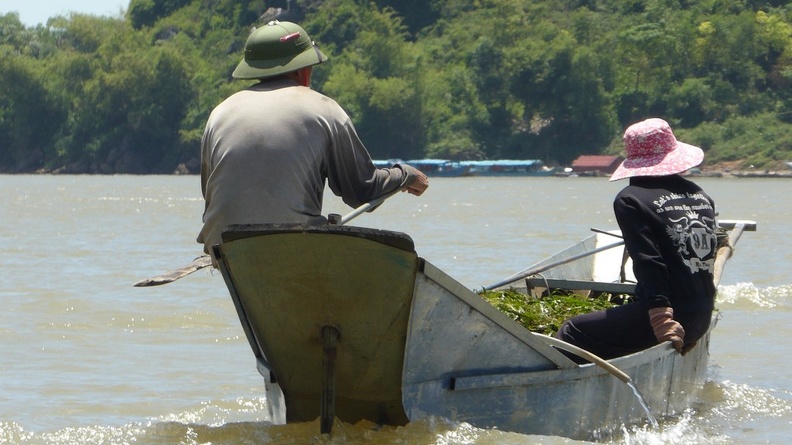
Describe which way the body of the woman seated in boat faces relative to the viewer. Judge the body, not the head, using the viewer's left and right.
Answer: facing away from the viewer and to the left of the viewer

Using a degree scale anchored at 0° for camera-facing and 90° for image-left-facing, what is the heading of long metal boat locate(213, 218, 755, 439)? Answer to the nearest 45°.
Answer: approximately 225°

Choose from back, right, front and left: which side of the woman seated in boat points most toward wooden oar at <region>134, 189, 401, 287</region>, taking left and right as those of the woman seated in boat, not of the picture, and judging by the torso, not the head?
left

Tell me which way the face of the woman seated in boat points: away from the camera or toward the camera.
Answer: away from the camera
